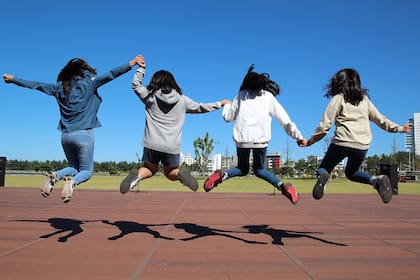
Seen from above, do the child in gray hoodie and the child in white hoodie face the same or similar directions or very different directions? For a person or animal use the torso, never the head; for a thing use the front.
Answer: same or similar directions

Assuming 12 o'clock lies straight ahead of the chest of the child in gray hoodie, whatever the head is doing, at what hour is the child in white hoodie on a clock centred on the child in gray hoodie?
The child in white hoodie is roughly at 3 o'clock from the child in gray hoodie.

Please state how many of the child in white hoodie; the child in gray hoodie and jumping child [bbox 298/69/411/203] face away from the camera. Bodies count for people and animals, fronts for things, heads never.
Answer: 3

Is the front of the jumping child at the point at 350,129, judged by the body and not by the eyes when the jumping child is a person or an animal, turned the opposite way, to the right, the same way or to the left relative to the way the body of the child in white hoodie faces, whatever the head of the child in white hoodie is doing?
the same way

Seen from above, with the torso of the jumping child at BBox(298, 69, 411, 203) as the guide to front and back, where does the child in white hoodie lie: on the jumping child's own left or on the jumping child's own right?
on the jumping child's own left

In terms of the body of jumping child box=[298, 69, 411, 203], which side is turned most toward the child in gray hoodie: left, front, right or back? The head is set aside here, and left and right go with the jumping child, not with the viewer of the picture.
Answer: left

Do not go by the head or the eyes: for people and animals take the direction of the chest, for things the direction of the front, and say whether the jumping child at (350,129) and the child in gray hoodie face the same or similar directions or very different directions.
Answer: same or similar directions

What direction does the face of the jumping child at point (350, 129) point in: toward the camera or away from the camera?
away from the camera

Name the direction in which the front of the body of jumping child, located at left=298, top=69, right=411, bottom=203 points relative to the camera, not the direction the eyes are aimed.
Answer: away from the camera

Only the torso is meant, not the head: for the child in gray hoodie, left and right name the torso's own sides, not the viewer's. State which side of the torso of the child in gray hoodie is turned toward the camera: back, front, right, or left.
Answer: back

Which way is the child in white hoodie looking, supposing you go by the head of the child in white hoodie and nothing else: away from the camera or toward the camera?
away from the camera

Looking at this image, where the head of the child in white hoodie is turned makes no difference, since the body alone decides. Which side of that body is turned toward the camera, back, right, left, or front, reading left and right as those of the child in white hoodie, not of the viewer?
back

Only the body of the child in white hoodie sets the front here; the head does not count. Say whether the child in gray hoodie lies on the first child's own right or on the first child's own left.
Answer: on the first child's own left

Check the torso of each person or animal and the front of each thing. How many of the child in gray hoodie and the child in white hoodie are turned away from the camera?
2

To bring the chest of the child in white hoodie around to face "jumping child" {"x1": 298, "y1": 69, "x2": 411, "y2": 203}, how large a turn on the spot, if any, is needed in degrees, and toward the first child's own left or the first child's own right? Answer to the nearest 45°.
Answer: approximately 90° to the first child's own right
